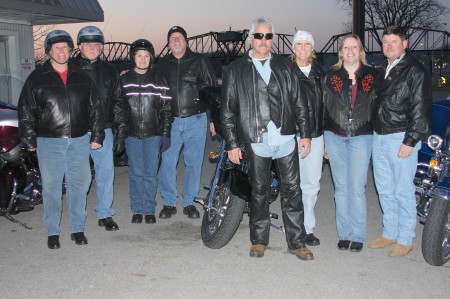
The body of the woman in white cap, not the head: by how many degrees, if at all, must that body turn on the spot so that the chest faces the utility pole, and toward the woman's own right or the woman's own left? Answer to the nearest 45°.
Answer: approximately 180°

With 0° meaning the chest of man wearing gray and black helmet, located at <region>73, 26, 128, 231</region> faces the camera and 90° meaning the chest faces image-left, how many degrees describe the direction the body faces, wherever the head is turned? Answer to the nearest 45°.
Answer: approximately 0°

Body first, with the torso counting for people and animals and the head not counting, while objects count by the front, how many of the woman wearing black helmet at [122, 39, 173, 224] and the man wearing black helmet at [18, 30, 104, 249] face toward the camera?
2

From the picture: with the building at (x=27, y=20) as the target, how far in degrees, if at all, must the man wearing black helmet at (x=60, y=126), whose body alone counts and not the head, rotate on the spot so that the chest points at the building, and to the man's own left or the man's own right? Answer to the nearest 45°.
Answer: approximately 180°

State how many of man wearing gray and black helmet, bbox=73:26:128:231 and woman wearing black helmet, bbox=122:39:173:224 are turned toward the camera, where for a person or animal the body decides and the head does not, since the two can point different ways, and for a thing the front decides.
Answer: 2
